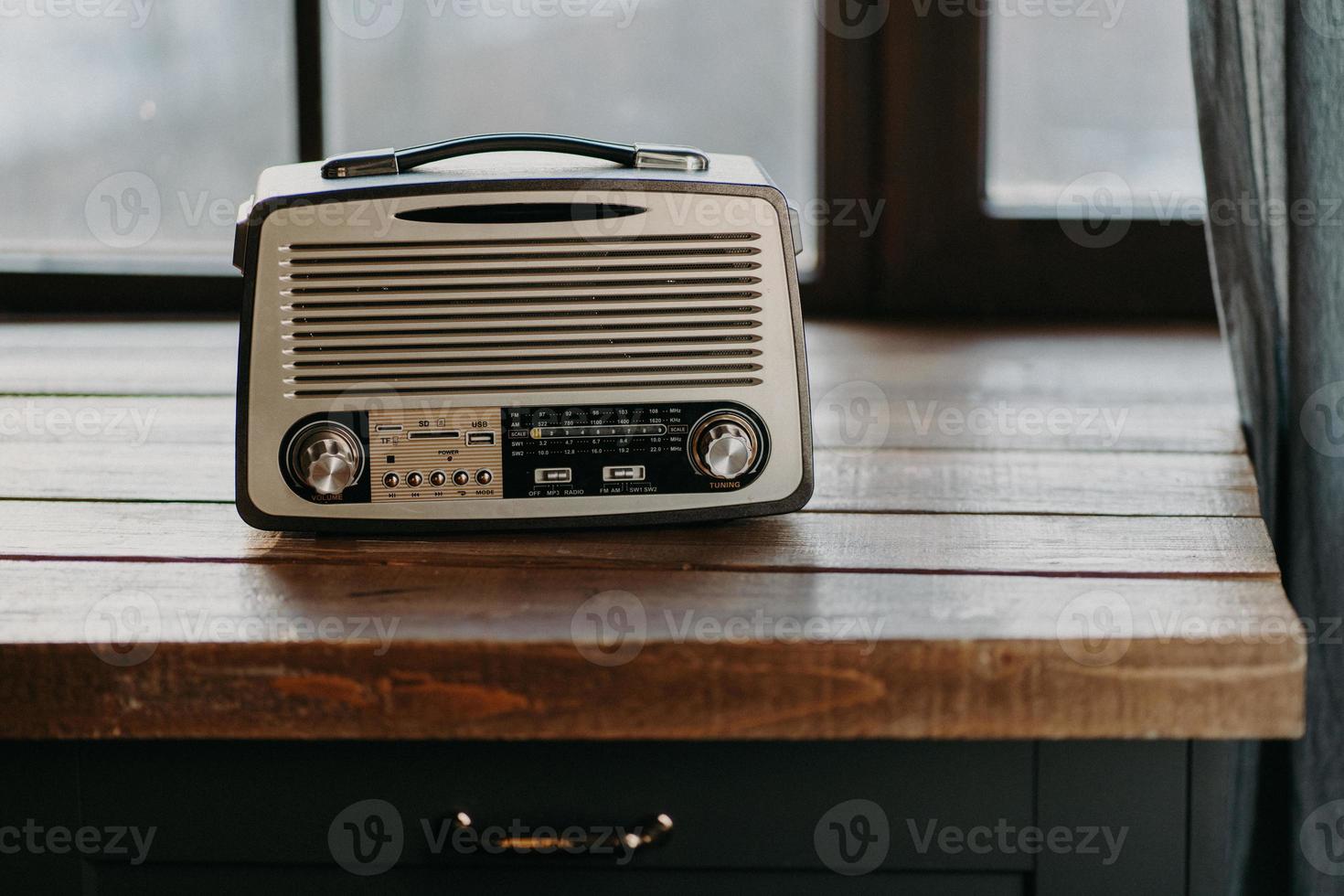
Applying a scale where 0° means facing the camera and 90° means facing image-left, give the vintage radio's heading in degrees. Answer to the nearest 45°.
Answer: approximately 0°
